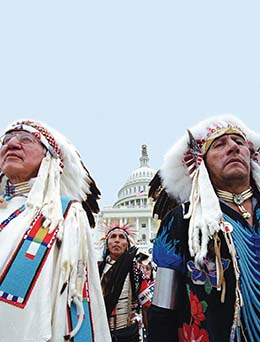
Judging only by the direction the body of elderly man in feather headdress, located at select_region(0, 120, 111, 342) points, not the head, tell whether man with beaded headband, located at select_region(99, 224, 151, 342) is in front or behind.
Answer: behind

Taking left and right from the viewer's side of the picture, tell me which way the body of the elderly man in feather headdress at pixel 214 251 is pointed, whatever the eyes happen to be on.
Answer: facing the viewer and to the right of the viewer

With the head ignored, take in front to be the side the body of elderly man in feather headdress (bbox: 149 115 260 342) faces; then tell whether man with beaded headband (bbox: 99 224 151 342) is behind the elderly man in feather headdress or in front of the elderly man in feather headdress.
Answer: behind

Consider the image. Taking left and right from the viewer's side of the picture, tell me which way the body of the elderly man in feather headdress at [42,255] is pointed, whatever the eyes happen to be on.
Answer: facing the viewer and to the left of the viewer

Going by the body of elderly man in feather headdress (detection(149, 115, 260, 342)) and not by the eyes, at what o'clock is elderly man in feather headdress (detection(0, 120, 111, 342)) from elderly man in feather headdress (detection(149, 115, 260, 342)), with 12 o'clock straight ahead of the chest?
elderly man in feather headdress (detection(0, 120, 111, 342)) is roughly at 4 o'clock from elderly man in feather headdress (detection(149, 115, 260, 342)).

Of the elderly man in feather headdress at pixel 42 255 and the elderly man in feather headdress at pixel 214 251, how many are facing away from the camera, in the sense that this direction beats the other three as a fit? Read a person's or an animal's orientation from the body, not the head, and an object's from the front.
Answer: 0
